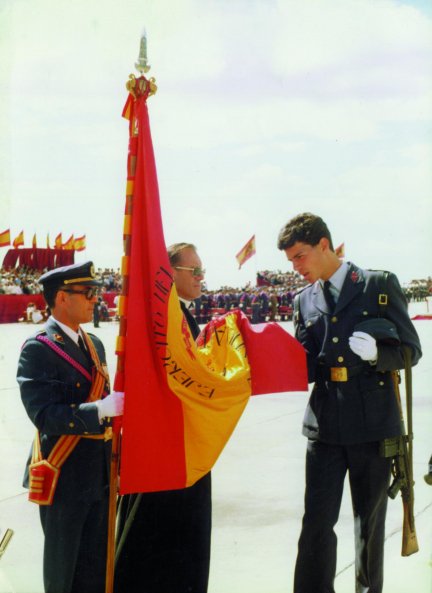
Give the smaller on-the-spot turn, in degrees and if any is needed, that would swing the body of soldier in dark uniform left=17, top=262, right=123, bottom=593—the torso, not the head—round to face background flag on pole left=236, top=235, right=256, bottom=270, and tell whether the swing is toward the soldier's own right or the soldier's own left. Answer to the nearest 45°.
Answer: approximately 135° to the soldier's own left

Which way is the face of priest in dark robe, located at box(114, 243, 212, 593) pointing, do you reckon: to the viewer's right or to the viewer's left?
to the viewer's right

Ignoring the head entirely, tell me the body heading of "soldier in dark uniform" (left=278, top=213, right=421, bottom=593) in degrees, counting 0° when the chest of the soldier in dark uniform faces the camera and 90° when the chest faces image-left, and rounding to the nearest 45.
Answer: approximately 45°

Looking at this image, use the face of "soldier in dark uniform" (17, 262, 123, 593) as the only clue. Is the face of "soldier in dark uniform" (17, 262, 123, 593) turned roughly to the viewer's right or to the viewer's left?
to the viewer's right

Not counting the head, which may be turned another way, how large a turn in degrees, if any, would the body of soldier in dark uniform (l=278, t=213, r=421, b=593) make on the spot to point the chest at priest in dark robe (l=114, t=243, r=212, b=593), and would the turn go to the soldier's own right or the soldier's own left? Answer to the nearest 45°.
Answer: approximately 45° to the soldier's own right

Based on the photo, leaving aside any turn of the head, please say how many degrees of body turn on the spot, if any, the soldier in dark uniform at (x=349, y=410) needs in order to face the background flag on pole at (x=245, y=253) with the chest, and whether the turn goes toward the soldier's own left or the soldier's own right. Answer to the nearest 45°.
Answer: approximately 135° to the soldier's own right

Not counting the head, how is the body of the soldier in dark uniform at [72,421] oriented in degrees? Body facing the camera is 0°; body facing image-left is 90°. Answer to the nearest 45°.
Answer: approximately 315°

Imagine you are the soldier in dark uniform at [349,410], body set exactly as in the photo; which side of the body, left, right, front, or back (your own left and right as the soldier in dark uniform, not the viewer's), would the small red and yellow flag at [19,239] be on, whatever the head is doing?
right

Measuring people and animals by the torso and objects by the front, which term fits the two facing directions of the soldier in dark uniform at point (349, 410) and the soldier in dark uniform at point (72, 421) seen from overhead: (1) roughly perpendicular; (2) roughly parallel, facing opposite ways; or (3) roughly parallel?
roughly perpendicular

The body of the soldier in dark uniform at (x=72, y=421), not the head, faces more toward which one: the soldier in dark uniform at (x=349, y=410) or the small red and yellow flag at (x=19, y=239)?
the soldier in dark uniform
